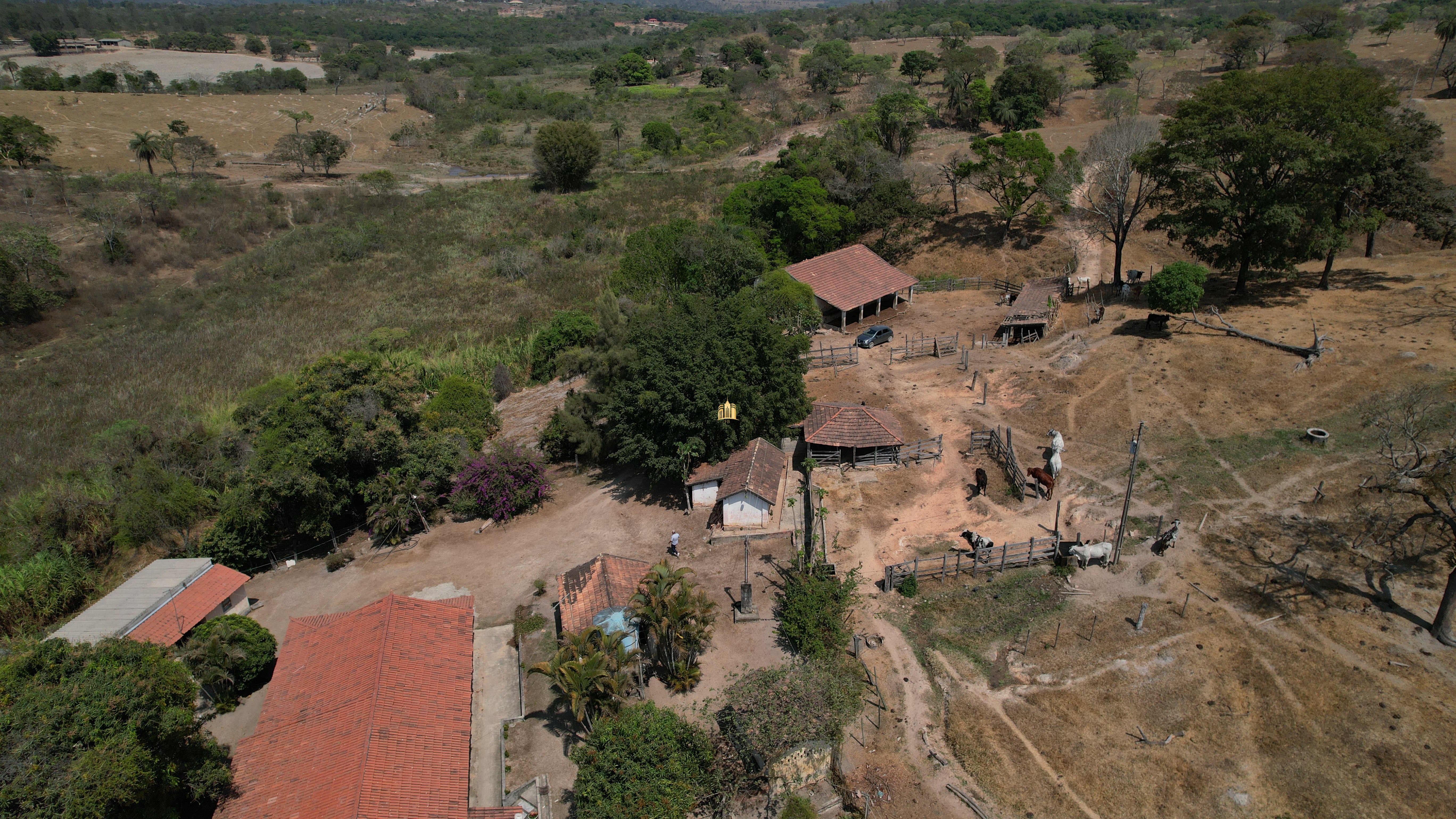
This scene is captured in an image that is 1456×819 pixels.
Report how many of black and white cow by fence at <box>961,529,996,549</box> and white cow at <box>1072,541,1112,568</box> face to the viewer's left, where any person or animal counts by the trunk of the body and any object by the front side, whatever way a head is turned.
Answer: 2

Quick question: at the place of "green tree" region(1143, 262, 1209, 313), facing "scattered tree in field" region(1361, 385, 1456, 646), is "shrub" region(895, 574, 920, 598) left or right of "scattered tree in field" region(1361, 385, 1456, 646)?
right

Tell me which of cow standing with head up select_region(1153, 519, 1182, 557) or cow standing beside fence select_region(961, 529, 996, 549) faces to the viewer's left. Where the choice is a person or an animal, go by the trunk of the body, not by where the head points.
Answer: cow standing beside fence select_region(961, 529, 996, 549)

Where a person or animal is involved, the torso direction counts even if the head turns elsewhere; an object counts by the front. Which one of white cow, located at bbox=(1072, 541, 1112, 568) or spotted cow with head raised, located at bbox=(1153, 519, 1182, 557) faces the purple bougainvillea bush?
the white cow

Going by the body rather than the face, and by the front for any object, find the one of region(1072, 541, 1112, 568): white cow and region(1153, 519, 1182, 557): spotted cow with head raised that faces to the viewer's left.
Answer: the white cow

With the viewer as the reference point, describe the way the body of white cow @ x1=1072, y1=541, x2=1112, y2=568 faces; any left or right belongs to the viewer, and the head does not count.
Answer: facing to the left of the viewer

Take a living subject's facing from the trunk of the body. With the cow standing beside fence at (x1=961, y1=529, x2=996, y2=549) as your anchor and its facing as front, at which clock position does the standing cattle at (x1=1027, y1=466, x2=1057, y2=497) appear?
the standing cattle at (x1=1027, y1=466, x2=1057, y2=497) is roughly at 4 o'clock from the cow standing beside fence at (x1=961, y1=529, x2=996, y2=549).

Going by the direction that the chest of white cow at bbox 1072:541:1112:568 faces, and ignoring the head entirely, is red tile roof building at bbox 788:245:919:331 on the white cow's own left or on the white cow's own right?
on the white cow's own right

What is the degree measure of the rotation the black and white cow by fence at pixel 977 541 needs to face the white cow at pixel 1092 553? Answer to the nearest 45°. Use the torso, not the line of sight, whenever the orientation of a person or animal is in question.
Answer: approximately 180°

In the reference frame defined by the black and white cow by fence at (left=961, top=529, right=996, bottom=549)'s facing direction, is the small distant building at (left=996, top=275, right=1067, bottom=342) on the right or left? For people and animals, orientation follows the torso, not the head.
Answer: on its right
